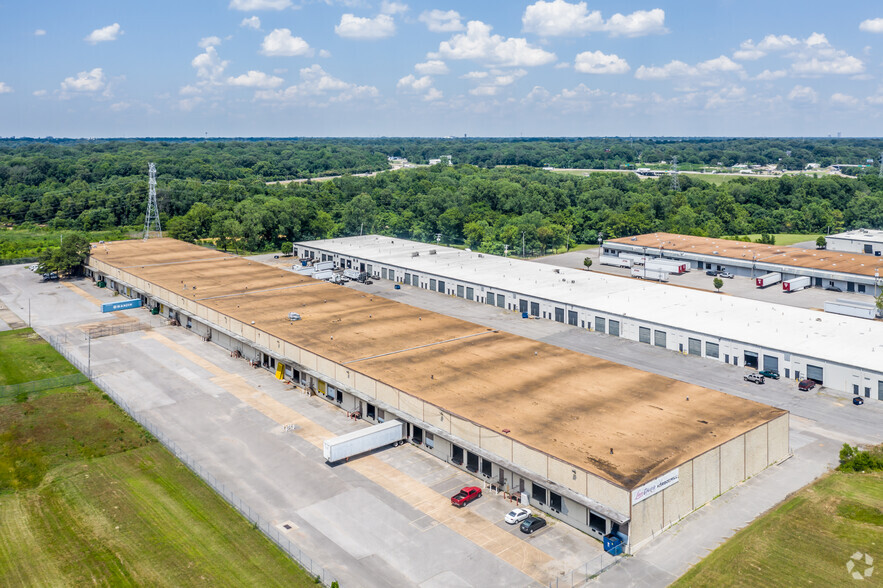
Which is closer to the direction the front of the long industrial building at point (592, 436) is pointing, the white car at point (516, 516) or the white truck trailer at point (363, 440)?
the white car

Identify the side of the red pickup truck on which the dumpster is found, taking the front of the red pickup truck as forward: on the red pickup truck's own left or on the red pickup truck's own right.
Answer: on the red pickup truck's own right

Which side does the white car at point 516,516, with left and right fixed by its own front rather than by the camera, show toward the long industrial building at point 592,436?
front

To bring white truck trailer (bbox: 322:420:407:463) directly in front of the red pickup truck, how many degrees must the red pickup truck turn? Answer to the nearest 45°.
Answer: approximately 90° to its left

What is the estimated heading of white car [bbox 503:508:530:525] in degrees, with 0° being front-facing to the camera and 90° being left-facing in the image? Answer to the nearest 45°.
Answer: approximately 225°

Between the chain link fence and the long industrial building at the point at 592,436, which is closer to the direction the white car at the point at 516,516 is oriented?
the long industrial building

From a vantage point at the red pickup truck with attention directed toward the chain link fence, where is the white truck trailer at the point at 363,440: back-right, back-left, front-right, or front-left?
front-right

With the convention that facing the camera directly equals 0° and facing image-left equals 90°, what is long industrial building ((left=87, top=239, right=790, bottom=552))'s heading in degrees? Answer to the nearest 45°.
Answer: approximately 45°

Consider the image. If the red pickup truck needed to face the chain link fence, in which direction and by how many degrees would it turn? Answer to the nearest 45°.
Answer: approximately 135° to its left

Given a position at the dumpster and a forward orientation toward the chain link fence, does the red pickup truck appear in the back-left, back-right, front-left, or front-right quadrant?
front-right

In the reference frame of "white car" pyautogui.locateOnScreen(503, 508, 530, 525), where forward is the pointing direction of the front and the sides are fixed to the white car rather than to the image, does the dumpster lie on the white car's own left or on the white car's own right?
on the white car's own right

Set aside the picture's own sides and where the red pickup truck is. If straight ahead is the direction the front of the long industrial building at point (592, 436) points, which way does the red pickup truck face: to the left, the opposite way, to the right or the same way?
the opposite way

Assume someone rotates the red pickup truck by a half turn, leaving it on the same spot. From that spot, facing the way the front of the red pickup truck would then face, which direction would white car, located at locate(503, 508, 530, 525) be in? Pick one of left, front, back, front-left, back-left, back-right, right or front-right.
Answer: left

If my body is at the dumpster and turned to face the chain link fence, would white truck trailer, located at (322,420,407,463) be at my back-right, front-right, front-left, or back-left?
front-right

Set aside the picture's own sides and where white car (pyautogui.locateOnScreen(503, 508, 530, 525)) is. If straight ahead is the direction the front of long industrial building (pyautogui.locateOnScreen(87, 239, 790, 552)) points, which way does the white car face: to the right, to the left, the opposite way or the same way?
the opposite way
